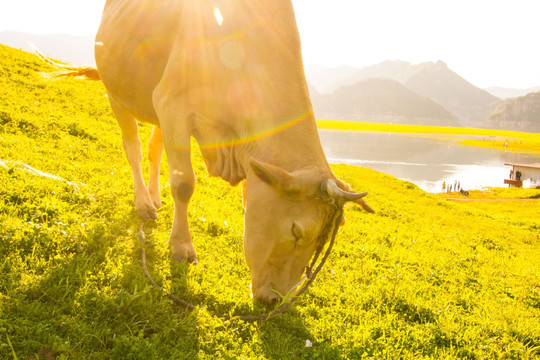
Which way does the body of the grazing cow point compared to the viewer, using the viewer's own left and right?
facing the viewer and to the right of the viewer
